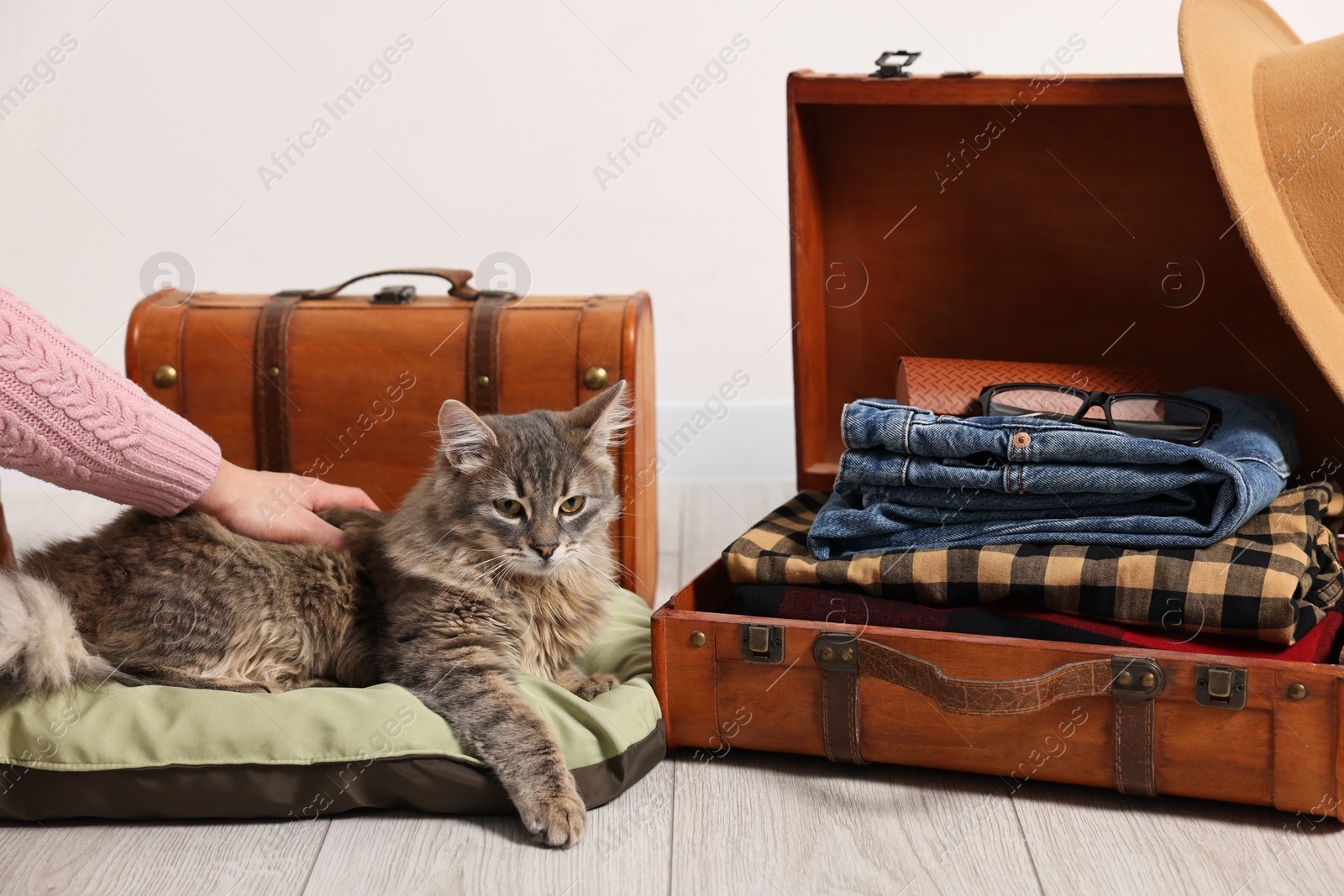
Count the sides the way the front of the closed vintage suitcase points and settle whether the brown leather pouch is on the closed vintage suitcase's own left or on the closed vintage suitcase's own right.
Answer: on the closed vintage suitcase's own left

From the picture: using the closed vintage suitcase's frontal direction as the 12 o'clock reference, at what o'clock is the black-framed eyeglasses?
The black-framed eyeglasses is roughly at 10 o'clock from the closed vintage suitcase.

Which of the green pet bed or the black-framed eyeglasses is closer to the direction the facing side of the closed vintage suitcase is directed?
the green pet bed

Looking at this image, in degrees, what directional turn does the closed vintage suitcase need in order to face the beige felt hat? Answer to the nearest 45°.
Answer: approximately 45° to its left

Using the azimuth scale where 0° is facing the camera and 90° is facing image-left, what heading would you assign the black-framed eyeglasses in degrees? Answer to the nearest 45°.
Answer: approximately 0°

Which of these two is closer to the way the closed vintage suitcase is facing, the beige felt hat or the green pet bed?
the green pet bed

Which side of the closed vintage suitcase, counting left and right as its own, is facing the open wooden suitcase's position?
left

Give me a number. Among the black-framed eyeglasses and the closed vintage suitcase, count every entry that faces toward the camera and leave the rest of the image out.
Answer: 2

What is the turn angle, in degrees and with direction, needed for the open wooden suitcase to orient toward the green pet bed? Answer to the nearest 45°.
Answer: approximately 45° to its right

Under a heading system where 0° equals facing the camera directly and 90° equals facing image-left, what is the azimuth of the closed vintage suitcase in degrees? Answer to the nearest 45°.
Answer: approximately 0°

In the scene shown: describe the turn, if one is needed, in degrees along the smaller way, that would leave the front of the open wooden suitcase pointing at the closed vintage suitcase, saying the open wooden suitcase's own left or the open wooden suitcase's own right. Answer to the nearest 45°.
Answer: approximately 90° to the open wooden suitcase's own right

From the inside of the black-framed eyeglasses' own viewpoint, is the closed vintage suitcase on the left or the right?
on its right

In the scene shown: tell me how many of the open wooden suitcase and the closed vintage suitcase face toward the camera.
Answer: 2

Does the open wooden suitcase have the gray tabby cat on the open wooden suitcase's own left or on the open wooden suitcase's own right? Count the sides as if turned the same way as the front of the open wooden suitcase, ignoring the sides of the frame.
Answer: on the open wooden suitcase's own right
